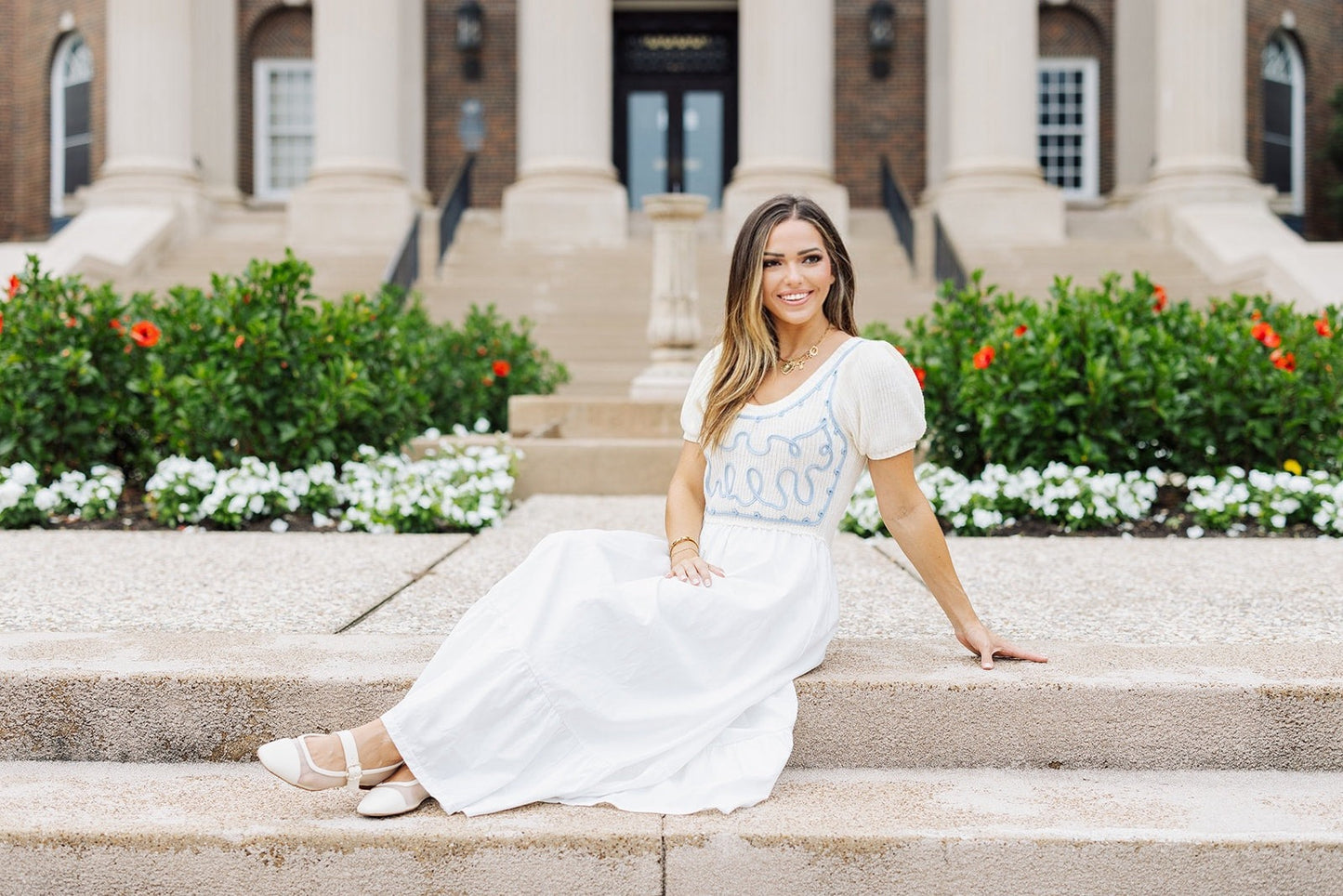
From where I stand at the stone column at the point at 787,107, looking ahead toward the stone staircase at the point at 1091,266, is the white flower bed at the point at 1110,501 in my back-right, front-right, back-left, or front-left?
front-right

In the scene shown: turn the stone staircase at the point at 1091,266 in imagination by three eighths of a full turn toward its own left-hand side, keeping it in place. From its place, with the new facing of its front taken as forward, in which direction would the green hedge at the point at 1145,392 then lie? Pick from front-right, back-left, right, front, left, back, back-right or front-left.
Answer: back-right

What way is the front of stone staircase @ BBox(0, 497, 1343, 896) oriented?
toward the camera

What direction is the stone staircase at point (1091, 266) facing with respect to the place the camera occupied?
facing the viewer

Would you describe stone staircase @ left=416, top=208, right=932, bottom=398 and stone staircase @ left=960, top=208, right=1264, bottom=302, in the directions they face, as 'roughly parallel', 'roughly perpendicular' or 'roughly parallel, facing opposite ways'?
roughly parallel

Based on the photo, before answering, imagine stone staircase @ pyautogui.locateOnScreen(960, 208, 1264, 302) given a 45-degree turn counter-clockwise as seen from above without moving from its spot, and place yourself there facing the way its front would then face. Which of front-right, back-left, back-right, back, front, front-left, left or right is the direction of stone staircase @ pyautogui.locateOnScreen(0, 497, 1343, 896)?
front-right

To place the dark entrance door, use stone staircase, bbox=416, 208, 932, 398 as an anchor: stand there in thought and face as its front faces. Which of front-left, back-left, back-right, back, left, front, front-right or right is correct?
back

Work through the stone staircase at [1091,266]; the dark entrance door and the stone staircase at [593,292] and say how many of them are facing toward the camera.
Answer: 3

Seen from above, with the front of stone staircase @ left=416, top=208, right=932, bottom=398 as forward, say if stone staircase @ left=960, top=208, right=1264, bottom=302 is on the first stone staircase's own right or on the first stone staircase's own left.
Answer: on the first stone staircase's own left

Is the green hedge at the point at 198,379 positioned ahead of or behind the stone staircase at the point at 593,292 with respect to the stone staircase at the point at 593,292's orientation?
ahead
